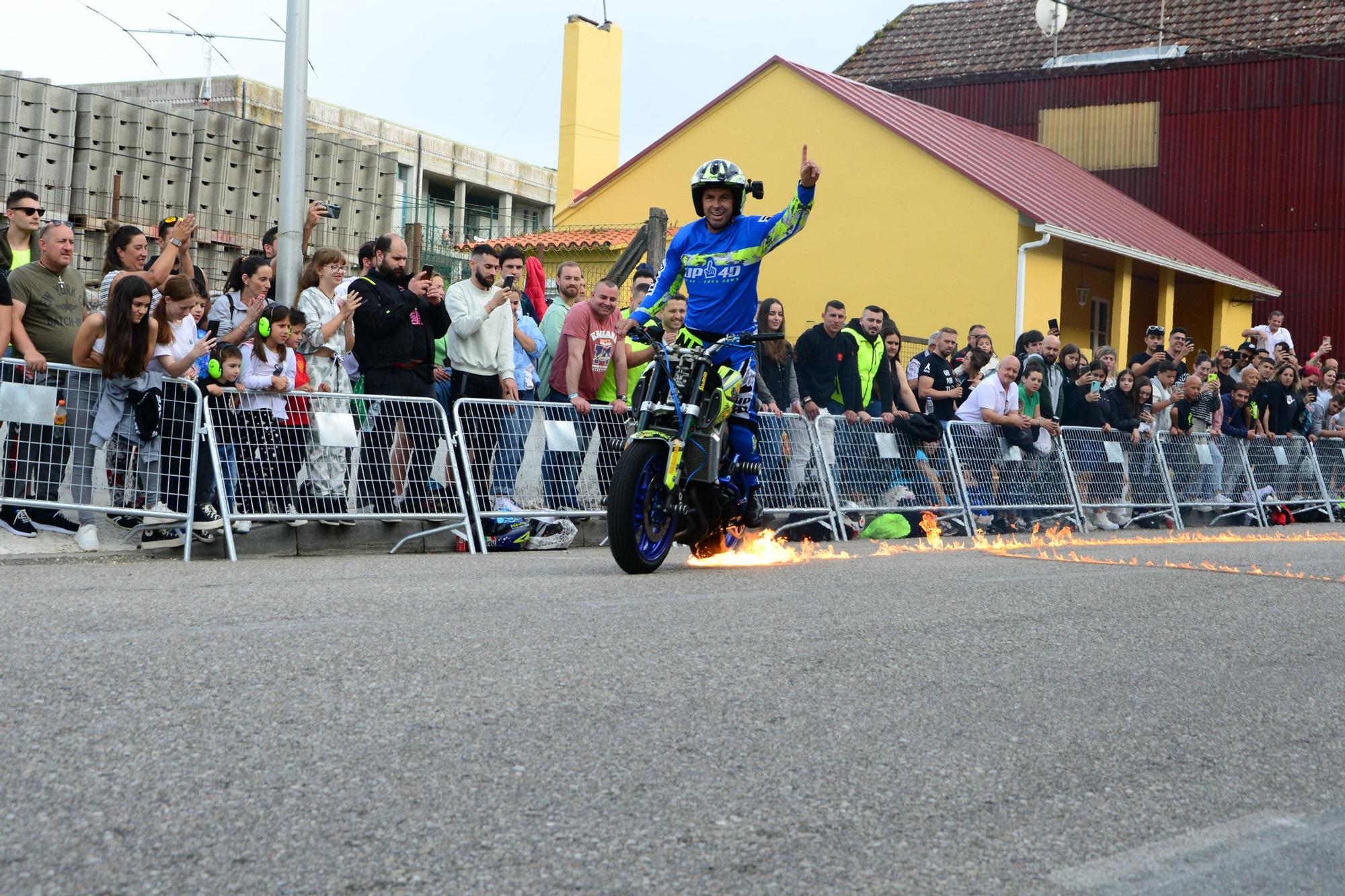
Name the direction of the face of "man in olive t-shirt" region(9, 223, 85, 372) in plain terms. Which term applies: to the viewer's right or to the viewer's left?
to the viewer's right

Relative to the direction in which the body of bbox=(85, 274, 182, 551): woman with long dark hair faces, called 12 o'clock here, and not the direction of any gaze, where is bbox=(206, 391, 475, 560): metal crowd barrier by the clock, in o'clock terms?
The metal crowd barrier is roughly at 10 o'clock from the woman with long dark hair.

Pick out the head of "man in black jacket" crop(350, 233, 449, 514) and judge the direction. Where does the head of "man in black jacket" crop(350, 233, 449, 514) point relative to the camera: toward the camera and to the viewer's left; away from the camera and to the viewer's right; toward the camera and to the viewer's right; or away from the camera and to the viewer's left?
toward the camera and to the viewer's right

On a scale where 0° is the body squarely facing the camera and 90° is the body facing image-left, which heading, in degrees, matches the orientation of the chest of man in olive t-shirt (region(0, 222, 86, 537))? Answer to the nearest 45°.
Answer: approximately 315°

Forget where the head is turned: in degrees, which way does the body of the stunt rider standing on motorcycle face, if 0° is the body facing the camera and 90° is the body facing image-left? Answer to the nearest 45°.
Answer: approximately 0°

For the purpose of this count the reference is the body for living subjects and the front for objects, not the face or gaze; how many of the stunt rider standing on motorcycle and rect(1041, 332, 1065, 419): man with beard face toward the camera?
2

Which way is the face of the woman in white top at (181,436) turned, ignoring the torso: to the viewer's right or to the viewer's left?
to the viewer's right

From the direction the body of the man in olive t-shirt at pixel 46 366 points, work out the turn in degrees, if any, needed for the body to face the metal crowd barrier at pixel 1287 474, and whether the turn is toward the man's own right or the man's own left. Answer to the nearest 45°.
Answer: approximately 45° to the man's own left
